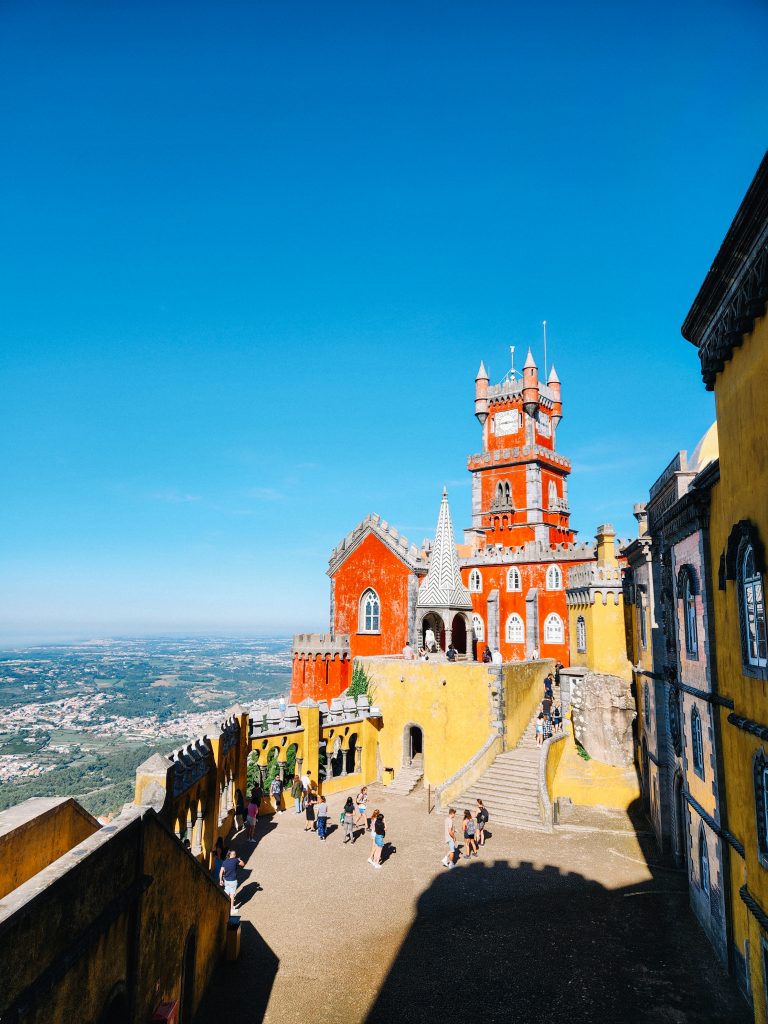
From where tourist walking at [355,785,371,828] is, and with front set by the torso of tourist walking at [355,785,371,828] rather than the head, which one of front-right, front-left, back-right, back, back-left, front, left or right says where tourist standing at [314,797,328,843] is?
right

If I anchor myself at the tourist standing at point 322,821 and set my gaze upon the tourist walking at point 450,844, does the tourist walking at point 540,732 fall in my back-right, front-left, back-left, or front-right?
front-left

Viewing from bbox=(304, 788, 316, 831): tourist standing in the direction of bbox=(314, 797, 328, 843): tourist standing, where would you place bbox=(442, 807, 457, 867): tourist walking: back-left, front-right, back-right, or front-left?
front-left

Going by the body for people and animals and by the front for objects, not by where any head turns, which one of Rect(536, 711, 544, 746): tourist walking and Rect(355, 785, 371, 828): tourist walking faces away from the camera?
Rect(536, 711, 544, 746): tourist walking

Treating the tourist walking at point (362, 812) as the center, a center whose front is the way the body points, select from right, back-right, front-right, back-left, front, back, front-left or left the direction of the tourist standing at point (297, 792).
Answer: back

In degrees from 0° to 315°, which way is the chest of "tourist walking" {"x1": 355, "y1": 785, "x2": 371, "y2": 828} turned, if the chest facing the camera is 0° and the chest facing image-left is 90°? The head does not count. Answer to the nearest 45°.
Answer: approximately 315°

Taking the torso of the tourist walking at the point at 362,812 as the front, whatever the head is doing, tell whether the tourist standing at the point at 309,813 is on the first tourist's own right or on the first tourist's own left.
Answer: on the first tourist's own right

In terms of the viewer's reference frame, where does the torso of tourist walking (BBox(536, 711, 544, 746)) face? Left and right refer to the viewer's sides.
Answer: facing away from the viewer

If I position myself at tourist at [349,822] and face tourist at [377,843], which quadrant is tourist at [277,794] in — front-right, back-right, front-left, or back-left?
back-right

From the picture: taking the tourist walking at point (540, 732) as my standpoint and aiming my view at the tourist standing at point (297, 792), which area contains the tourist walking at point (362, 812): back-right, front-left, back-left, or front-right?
front-left
